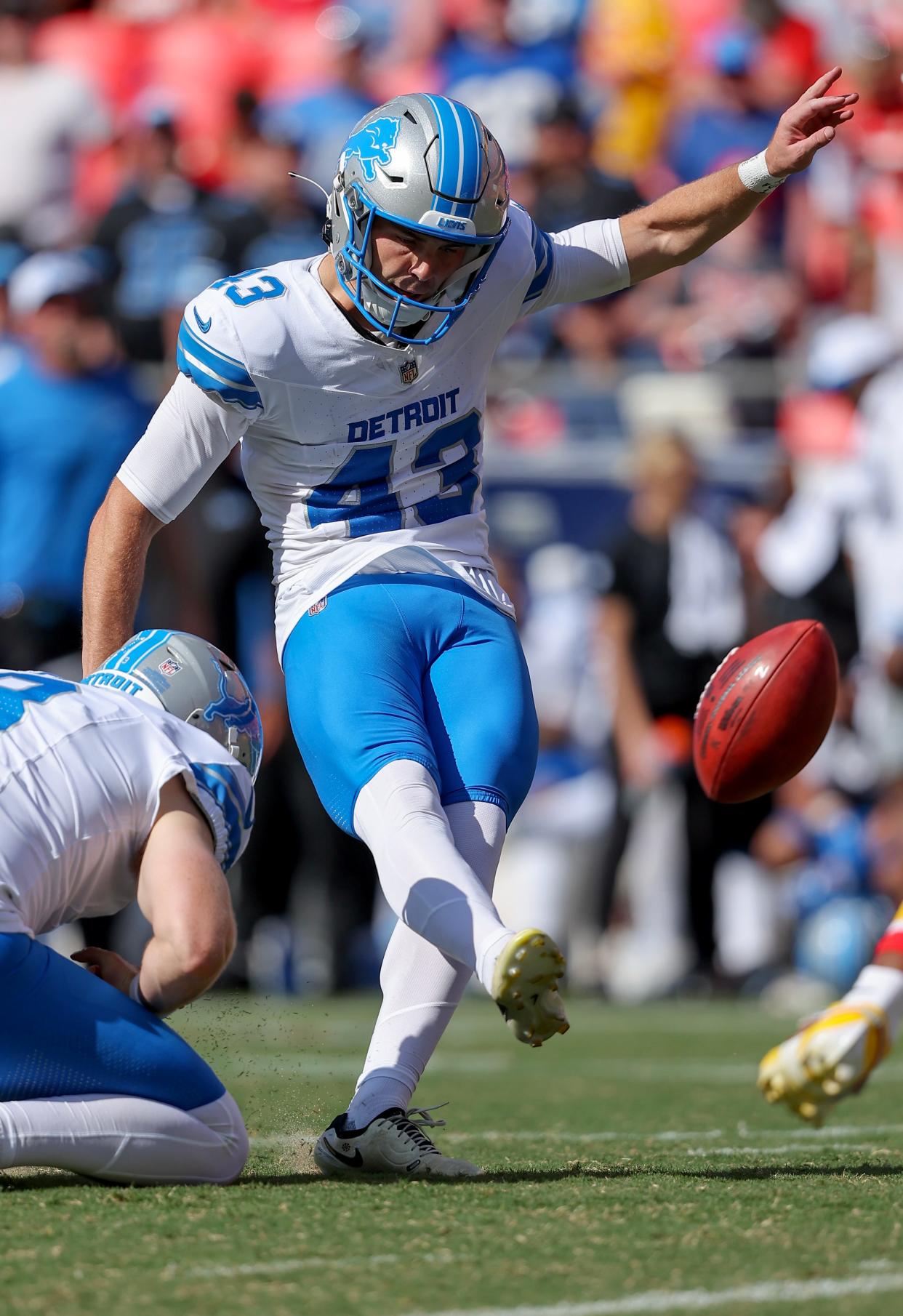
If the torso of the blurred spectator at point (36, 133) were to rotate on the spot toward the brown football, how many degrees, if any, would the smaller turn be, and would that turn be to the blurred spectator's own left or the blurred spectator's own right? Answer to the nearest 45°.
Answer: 0° — they already face it

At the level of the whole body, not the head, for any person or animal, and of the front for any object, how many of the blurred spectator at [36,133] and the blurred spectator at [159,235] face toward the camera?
2

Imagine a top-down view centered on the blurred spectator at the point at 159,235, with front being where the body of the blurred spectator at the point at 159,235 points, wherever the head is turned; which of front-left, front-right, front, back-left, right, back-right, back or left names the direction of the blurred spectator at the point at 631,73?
back-left

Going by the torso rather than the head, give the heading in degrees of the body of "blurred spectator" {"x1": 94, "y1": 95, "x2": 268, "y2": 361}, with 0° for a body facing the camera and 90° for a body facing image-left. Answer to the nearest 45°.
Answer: approximately 0°

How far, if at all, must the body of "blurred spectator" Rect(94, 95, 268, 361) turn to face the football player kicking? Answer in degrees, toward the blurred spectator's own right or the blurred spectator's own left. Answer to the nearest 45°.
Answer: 0° — they already face them

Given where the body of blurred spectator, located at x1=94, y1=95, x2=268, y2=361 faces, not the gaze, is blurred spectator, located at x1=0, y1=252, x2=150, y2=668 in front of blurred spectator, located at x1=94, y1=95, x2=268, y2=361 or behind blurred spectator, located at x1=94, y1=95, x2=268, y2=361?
in front

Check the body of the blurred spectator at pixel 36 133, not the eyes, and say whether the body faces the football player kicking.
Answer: yes

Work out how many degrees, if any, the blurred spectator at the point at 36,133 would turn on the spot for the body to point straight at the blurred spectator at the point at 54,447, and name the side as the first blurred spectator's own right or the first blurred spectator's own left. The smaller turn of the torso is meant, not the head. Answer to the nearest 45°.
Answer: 0° — they already face them

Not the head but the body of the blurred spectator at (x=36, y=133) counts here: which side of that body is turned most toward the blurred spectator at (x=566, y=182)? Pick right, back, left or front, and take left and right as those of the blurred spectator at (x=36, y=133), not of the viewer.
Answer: left

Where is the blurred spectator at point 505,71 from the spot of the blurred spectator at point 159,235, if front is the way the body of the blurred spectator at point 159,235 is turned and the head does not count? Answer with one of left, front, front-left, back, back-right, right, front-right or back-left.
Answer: back-left
